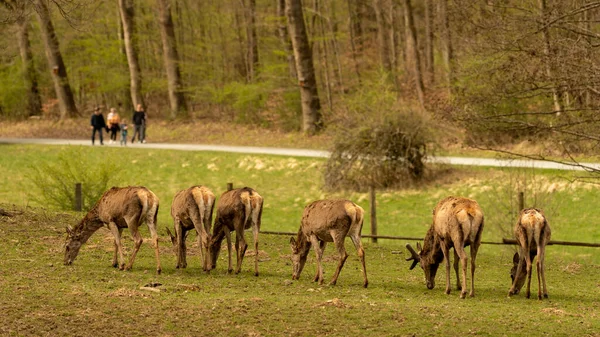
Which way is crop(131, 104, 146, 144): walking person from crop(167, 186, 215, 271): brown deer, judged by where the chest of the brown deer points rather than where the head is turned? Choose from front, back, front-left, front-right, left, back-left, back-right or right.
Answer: front-right

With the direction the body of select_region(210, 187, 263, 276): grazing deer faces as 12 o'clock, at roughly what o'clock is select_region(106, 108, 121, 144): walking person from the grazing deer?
The walking person is roughly at 1 o'clock from the grazing deer.

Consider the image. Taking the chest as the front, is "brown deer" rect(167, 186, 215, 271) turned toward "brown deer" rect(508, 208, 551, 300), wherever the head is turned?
no

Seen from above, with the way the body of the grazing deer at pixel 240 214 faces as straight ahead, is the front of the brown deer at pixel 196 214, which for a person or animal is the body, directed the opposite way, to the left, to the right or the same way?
the same way

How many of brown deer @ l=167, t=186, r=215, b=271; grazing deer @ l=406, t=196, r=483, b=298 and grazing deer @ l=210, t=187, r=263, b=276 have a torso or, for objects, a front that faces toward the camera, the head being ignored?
0

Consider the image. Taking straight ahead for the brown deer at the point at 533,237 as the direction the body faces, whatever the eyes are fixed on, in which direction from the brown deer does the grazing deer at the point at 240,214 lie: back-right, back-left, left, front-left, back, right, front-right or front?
left

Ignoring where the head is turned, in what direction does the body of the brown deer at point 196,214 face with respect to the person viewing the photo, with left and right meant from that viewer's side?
facing away from the viewer and to the left of the viewer

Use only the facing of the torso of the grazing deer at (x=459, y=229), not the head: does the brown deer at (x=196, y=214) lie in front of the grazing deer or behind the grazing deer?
in front

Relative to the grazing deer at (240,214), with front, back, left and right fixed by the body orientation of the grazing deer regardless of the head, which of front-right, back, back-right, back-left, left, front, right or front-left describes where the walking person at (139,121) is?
front-right

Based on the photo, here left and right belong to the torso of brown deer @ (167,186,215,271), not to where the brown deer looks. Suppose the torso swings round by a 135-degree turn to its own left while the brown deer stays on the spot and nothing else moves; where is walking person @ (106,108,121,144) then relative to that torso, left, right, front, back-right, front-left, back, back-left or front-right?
back

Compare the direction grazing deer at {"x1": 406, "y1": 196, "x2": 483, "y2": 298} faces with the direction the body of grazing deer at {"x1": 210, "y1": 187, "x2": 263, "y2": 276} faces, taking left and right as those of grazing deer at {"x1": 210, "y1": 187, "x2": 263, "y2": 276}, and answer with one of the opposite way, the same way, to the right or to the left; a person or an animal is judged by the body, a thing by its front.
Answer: the same way

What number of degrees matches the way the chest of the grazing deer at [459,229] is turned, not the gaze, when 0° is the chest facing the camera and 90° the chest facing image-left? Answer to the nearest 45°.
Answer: approximately 135°

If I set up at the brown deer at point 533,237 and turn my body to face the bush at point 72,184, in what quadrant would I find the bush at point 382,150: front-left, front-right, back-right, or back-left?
front-right
